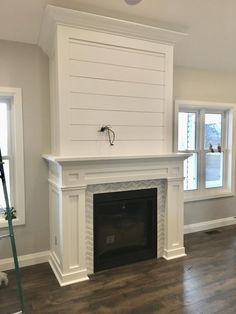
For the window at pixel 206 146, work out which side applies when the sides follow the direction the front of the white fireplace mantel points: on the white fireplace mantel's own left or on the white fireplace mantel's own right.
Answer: on the white fireplace mantel's own left

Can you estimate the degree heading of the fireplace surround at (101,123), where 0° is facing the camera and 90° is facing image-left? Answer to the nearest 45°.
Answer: approximately 315°

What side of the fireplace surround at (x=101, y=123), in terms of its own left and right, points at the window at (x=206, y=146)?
left
